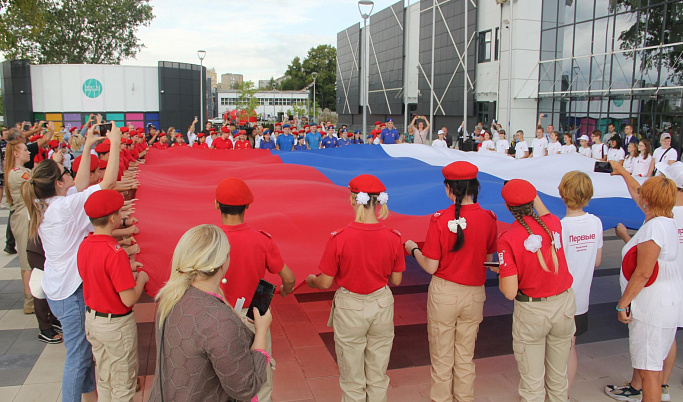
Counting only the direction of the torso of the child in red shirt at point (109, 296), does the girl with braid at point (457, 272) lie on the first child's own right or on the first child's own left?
on the first child's own right

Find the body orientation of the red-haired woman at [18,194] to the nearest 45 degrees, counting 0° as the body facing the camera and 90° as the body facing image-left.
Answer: approximately 270°

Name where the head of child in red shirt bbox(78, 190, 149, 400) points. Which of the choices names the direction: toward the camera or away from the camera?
away from the camera

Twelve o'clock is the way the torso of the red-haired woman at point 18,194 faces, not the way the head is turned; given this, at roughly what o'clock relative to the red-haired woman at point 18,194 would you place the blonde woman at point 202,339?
the blonde woman at point 202,339 is roughly at 3 o'clock from the red-haired woman at point 18,194.

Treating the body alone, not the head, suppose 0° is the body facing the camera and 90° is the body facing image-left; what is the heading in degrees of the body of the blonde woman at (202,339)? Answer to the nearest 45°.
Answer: approximately 225°

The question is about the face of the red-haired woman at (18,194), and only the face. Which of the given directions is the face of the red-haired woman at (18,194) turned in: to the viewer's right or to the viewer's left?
to the viewer's right

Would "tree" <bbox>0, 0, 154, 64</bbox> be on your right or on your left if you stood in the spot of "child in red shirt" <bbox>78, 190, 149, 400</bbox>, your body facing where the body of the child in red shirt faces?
on your left

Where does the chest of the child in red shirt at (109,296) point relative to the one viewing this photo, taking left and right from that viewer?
facing away from the viewer and to the right of the viewer

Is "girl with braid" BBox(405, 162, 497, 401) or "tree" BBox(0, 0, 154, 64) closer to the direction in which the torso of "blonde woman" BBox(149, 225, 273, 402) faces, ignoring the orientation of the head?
the girl with braid

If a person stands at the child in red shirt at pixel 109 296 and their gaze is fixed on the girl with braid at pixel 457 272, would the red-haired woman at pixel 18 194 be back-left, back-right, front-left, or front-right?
back-left

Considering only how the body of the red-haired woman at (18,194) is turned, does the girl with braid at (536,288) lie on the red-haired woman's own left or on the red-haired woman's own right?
on the red-haired woman's own right
